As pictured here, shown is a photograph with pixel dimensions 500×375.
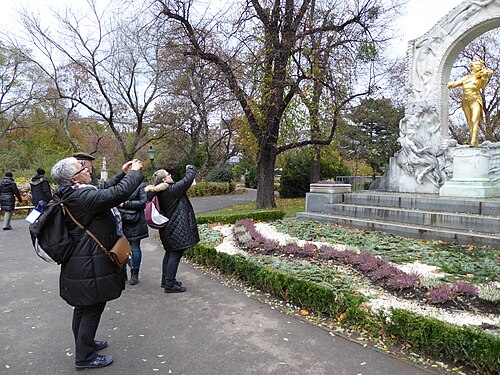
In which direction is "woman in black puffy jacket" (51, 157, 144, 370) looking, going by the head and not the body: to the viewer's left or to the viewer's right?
to the viewer's right

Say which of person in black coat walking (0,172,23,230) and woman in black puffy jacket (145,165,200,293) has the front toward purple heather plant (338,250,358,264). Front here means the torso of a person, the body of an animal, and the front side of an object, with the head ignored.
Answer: the woman in black puffy jacket

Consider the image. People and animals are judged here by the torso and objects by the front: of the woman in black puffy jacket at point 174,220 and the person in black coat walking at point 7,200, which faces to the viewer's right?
the woman in black puffy jacket

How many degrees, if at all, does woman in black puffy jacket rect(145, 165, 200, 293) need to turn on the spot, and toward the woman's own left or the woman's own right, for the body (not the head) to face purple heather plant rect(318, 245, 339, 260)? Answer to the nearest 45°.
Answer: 0° — they already face it

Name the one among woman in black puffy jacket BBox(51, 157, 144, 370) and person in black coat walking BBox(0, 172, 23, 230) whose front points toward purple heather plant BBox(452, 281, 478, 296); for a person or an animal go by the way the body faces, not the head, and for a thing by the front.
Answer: the woman in black puffy jacket

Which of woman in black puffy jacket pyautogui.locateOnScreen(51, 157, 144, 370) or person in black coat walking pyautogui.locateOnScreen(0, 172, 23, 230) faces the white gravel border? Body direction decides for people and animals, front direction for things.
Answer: the woman in black puffy jacket

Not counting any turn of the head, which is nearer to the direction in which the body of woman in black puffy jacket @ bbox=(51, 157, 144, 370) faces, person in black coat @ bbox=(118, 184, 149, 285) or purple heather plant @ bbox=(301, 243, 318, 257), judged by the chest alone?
the purple heather plant

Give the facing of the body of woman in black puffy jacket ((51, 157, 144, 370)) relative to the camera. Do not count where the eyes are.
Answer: to the viewer's right
